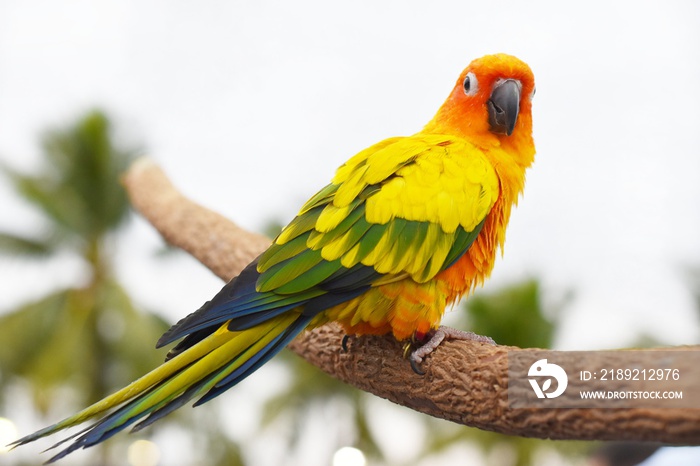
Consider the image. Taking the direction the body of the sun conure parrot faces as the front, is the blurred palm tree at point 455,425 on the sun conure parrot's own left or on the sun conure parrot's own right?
on the sun conure parrot's own left

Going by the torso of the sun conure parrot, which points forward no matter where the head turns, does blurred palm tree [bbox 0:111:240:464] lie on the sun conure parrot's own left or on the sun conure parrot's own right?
on the sun conure parrot's own left

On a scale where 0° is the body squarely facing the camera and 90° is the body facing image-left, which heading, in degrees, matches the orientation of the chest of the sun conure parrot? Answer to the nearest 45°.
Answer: approximately 270°
